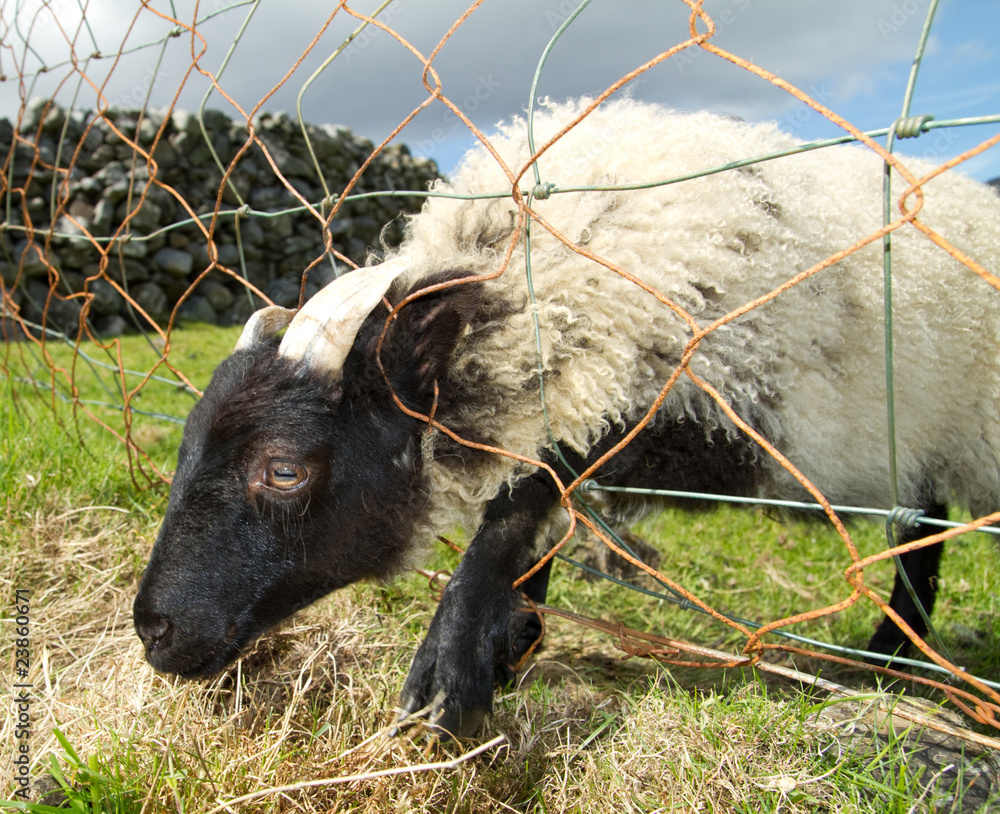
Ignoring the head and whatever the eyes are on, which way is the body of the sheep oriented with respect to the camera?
to the viewer's left

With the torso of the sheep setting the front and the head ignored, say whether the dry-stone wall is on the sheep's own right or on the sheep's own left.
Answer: on the sheep's own right

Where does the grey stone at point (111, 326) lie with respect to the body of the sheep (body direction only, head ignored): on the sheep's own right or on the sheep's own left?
on the sheep's own right

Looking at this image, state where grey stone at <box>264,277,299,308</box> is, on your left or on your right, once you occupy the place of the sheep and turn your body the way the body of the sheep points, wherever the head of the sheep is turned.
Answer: on your right

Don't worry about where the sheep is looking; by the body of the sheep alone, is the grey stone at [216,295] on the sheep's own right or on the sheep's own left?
on the sheep's own right
